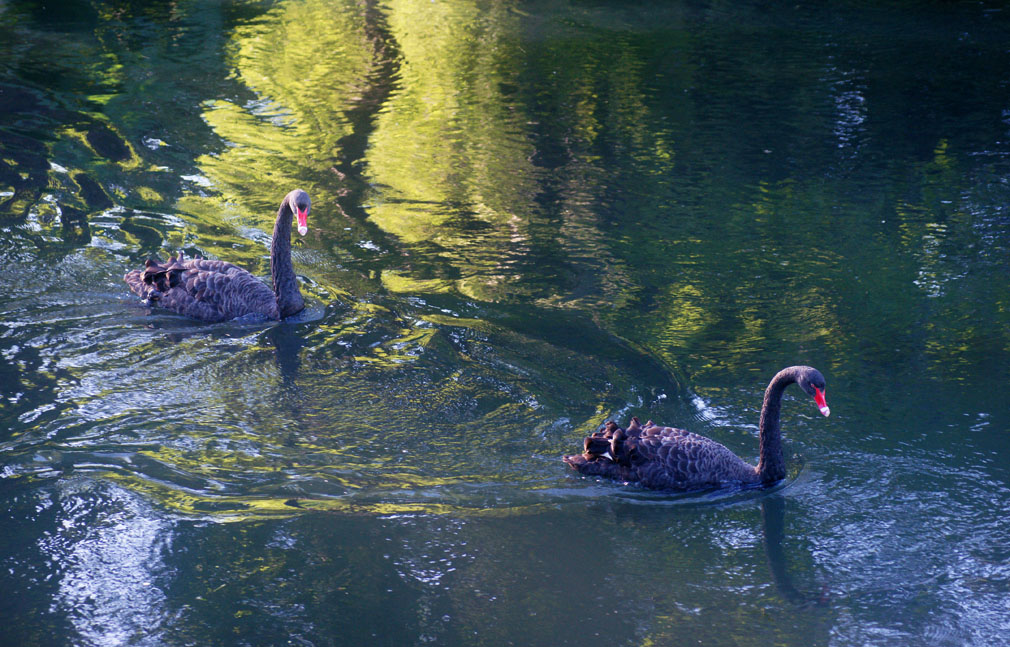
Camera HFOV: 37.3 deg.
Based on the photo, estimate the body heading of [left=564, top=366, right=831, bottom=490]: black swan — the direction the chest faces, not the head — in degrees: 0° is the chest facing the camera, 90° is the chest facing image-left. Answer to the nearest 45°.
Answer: approximately 270°

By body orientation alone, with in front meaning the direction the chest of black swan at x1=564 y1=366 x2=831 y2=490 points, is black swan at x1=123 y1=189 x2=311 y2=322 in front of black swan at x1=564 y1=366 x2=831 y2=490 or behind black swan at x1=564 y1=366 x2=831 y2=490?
behind
